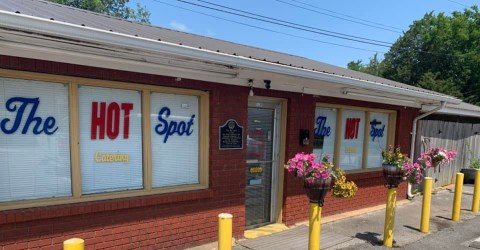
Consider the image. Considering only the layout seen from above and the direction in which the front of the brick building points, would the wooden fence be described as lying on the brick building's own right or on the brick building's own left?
on the brick building's own left

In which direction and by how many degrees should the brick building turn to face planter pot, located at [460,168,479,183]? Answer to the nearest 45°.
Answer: approximately 90° to its left

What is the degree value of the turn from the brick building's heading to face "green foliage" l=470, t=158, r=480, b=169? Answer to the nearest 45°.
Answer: approximately 90° to its left

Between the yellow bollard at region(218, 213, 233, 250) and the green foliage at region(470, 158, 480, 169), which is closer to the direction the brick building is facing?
the yellow bollard

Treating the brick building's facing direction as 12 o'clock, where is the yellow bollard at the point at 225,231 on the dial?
The yellow bollard is roughly at 12 o'clock from the brick building.

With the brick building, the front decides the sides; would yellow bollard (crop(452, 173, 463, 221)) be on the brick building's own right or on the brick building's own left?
on the brick building's own left

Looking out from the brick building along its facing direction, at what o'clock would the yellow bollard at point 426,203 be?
The yellow bollard is roughly at 10 o'clock from the brick building.

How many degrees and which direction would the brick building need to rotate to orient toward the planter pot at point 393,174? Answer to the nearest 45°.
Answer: approximately 45° to its left

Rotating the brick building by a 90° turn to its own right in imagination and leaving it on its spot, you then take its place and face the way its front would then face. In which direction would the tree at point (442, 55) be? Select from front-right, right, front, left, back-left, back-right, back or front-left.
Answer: back

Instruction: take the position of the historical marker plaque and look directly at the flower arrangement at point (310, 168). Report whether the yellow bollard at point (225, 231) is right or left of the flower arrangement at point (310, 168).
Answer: right

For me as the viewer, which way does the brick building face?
facing the viewer and to the right of the viewer

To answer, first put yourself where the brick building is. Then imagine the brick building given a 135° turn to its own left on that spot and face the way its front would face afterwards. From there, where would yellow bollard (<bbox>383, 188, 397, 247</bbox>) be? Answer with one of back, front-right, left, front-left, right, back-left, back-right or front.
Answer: right
